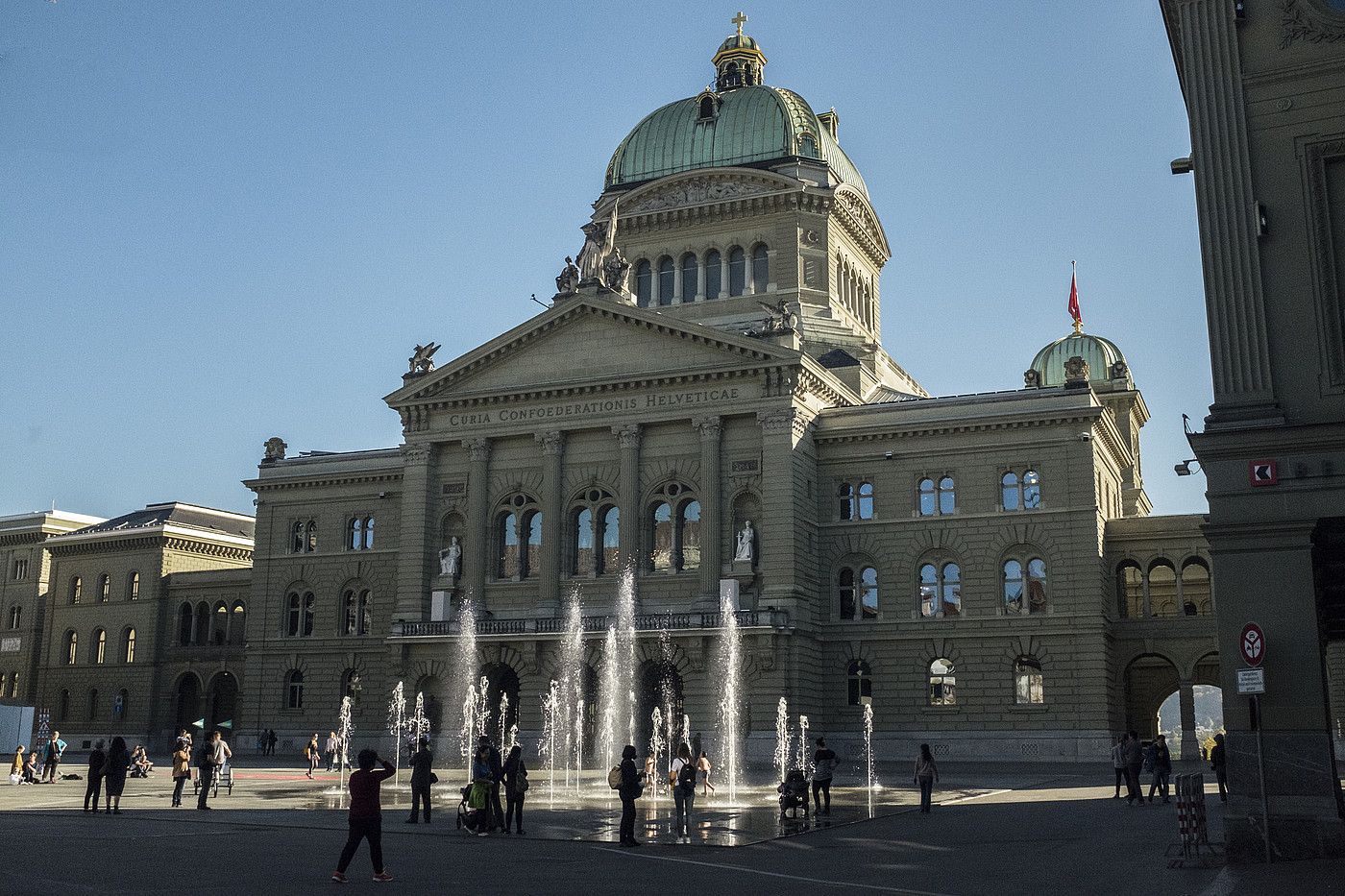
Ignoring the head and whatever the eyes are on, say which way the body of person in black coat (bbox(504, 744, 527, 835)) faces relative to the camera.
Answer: away from the camera

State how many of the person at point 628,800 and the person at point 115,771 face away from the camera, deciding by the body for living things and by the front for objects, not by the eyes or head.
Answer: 1

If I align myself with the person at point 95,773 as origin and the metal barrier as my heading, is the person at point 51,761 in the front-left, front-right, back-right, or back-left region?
back-left

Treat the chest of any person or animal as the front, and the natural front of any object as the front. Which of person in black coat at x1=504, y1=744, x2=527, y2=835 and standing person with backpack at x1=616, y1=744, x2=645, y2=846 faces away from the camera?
the person in black coat
